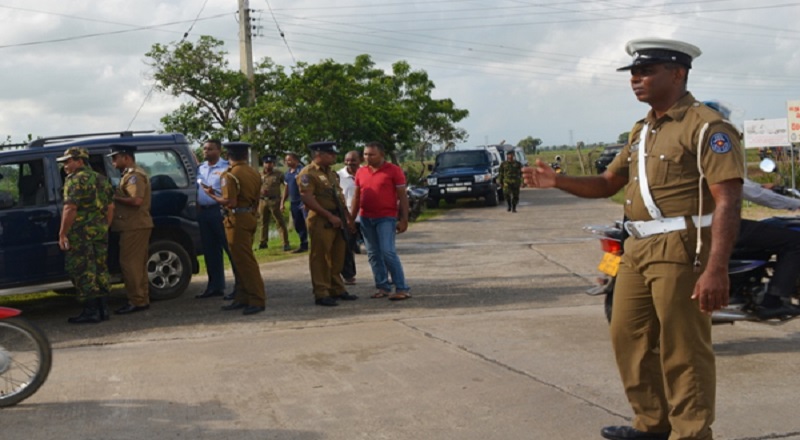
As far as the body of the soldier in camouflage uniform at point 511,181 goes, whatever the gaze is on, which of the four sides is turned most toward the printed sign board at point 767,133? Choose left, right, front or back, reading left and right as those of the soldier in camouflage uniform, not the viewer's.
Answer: left

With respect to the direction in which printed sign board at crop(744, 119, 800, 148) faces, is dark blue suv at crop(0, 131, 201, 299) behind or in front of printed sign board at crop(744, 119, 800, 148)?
in front

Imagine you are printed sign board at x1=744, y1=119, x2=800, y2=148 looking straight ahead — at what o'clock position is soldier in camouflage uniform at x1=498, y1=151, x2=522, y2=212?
The soldier in camouflage uniform is roughly at 2 o'clock from the printed sign board.

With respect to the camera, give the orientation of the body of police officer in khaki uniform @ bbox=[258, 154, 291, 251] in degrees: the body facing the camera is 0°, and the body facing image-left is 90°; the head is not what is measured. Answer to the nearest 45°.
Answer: approximately 0°

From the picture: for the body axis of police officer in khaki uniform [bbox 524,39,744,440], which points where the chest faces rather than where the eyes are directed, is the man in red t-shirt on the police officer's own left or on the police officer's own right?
on the police officer's own right
